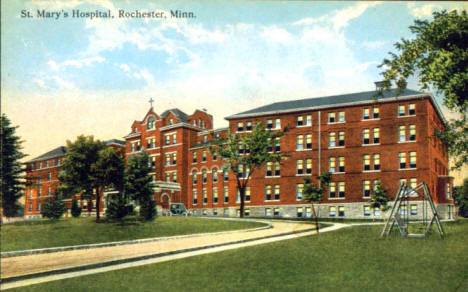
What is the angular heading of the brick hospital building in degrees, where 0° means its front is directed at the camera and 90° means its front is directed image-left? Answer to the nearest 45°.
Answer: approximately 45°

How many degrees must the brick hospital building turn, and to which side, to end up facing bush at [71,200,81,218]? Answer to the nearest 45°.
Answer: approximately 45° to its right

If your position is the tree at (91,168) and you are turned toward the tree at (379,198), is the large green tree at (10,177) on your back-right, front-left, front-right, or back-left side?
back-right
